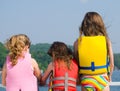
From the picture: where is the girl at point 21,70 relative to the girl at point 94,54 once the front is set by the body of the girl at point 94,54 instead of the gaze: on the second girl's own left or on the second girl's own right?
on the second girl's own left

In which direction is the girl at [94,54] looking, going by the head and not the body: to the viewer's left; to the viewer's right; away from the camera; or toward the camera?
away from the camera

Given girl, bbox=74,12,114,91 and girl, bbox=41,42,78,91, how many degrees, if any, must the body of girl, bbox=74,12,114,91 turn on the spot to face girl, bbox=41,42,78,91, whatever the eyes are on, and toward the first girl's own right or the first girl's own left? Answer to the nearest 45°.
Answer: approximately 90° to the first girl's own left

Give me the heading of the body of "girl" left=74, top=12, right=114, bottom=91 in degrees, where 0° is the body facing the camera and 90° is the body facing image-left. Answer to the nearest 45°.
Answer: approximately 180°
